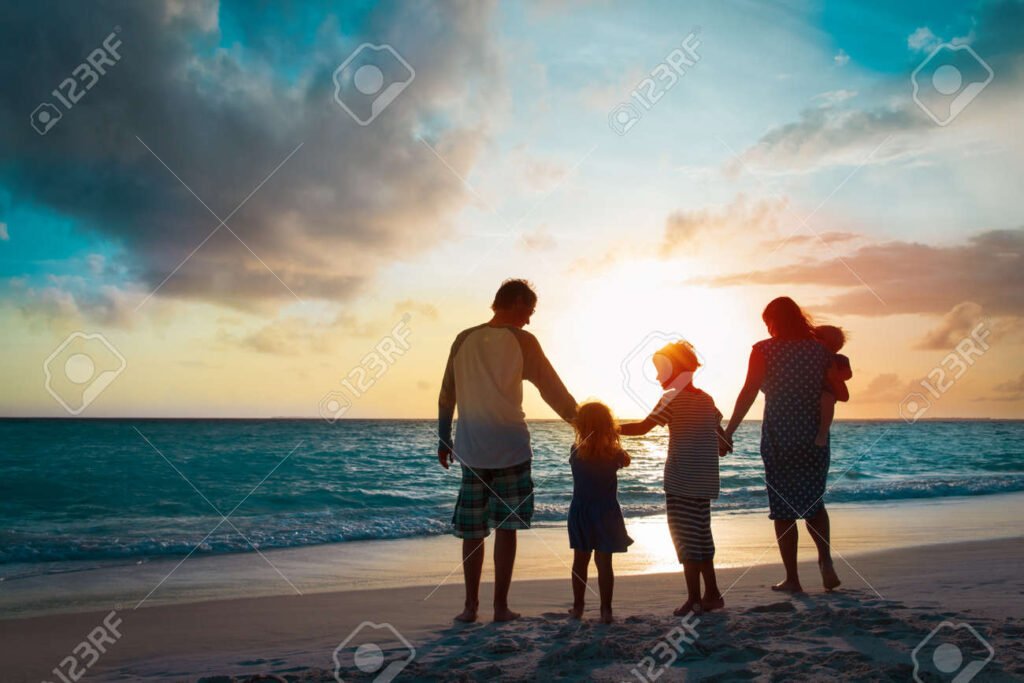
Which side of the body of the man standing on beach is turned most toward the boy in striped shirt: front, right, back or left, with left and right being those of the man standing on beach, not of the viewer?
right

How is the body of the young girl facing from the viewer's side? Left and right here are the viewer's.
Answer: facing away from the viewer

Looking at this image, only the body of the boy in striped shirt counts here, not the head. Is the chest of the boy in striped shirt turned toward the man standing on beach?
no

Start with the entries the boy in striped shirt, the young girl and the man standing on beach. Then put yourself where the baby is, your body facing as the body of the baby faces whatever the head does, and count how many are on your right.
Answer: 0

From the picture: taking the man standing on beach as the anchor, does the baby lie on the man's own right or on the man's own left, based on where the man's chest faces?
on the man's own right

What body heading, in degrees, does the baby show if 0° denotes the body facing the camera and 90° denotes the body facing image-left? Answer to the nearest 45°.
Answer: approximately 90°

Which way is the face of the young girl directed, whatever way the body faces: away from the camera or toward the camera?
away from the camera

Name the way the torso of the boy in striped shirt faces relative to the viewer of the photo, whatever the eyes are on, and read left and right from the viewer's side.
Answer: facing away from the viewer and to the left of the viewer

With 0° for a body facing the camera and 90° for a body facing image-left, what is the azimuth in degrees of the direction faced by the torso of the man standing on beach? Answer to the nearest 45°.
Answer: approximately 180°

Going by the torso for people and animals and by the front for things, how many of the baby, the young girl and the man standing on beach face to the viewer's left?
1

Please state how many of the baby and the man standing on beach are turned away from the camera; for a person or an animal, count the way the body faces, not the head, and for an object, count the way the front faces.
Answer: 1
